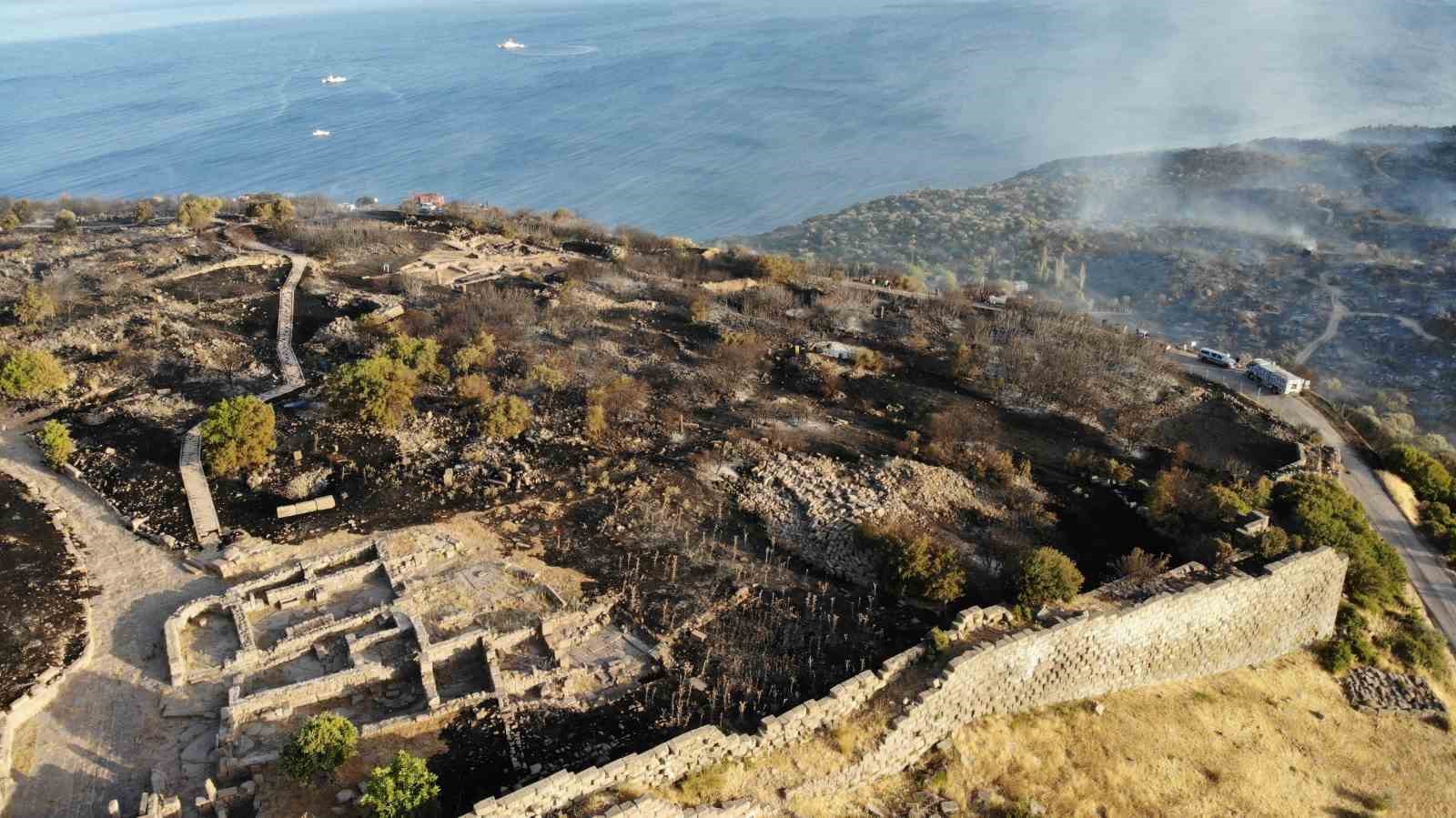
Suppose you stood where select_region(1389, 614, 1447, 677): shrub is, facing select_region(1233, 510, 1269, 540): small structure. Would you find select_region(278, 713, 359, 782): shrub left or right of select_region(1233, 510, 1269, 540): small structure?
left

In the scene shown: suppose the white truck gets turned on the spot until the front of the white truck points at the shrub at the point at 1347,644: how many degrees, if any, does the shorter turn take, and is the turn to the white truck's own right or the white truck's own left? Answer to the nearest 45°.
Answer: approximately 45° to the white truck's own right

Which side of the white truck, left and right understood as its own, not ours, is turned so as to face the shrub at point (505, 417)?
right

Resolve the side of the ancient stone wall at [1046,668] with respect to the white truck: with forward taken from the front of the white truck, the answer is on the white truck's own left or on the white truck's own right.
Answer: on the white truck's own right
